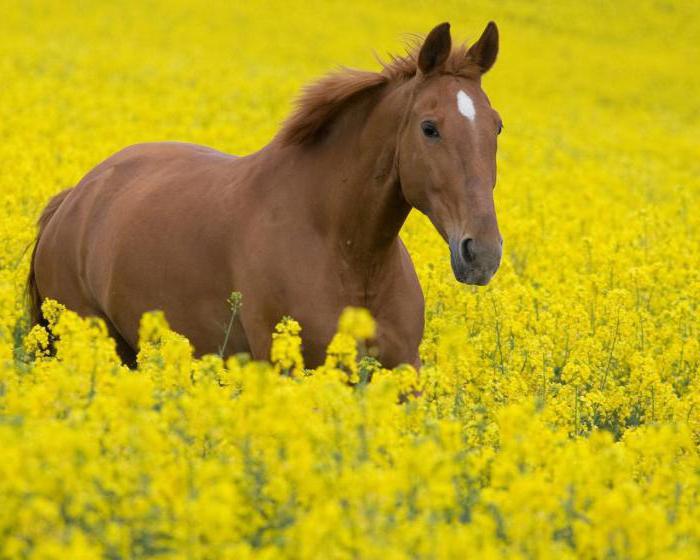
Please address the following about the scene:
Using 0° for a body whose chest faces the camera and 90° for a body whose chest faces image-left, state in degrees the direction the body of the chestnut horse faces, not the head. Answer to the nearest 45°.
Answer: approximately 315°
